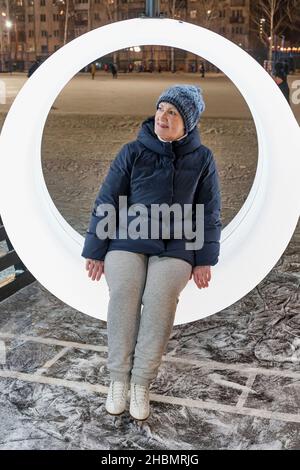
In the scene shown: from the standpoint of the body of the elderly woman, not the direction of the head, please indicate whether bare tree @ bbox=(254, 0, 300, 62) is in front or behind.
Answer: behind

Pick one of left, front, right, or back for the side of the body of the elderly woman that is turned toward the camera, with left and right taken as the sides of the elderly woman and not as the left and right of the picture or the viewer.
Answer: front
